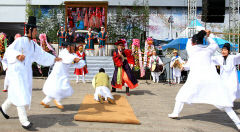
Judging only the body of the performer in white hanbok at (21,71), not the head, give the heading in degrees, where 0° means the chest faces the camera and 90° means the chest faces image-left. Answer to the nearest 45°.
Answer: approximately 315°

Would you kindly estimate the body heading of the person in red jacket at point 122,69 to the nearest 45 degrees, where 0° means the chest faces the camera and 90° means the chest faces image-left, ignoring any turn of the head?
approximately 0°

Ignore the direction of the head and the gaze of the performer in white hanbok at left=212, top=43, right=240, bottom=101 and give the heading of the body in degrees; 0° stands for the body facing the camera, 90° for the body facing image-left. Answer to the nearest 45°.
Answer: approximately 45°

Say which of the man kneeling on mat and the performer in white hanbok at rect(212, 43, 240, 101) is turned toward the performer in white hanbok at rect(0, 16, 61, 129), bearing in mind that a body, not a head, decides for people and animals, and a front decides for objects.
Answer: the performer in white hanbok at rect(212, 43, 240, 101)

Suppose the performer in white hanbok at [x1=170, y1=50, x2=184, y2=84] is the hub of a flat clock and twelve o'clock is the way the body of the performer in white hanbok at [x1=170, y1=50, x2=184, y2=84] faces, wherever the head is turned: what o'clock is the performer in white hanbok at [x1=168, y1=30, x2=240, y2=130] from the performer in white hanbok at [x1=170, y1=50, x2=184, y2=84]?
the performer in white hanbok at [x1=168, y1=30, x2=240, y2=130] is roughly at 12 o'clock from the performer in white hanbok at [x1=170, y1=50, x2=184, y2=84].

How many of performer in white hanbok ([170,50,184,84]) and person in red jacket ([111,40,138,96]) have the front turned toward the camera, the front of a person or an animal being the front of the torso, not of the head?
2

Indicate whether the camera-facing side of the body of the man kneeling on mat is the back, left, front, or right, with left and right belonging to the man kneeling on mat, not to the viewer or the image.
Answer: back

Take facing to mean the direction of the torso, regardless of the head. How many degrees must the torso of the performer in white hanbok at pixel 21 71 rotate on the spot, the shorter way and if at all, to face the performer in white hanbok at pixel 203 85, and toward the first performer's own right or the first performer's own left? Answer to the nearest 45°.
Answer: approximately 45° to the first performer's own left
